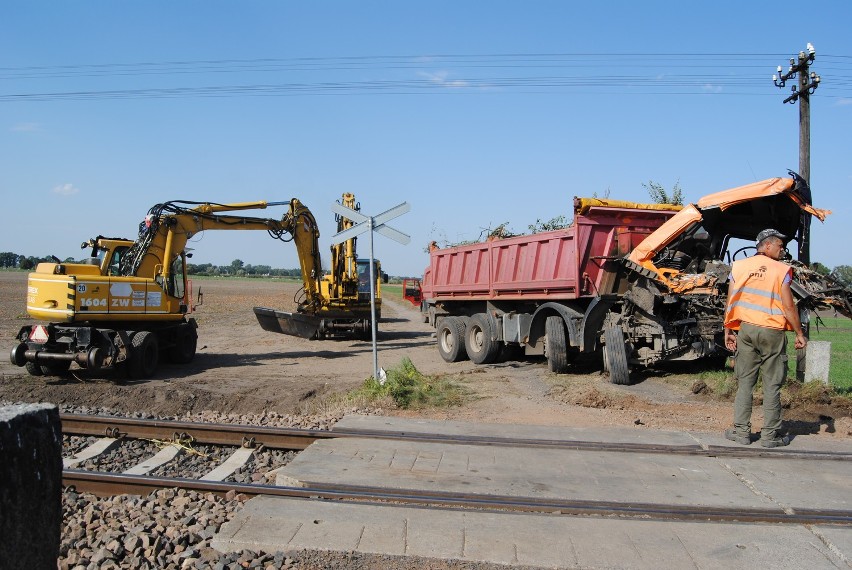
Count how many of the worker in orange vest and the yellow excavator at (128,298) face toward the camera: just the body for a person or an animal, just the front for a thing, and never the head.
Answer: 0

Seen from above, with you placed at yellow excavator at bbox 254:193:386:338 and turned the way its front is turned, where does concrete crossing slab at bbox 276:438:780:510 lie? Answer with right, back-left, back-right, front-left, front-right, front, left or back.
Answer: front

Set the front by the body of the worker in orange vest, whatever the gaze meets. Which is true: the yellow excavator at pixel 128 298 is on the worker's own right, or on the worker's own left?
on the worker's own left

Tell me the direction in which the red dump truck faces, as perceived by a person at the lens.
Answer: facing the viewer and to the right of the viewer

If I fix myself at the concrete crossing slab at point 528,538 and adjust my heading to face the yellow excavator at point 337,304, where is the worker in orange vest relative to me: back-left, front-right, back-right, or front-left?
front-right

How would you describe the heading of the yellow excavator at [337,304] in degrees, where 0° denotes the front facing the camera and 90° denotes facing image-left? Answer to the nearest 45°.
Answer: approximately 0°

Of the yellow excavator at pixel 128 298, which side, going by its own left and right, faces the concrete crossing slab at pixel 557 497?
right
